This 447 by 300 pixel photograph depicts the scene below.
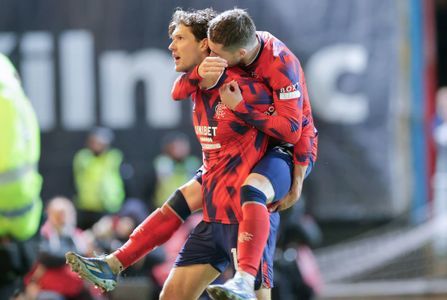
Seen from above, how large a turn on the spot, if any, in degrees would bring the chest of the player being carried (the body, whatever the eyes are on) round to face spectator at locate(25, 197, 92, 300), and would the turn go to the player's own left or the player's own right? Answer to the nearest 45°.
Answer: approximately 90° to the player's own right

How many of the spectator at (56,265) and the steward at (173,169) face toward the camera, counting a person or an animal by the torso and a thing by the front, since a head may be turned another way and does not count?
2

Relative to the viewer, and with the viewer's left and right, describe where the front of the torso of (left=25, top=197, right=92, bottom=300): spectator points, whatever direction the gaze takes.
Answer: facing the viewer

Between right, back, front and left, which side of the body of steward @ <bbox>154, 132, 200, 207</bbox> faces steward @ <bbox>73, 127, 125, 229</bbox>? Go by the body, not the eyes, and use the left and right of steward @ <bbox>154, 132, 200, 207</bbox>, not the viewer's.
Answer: right

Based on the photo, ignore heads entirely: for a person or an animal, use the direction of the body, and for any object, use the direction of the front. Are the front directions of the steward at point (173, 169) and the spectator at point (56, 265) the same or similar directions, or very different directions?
same or similar directions

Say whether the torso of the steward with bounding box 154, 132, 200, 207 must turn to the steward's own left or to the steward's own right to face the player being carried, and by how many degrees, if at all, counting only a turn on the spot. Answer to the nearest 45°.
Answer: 0° — they already face them

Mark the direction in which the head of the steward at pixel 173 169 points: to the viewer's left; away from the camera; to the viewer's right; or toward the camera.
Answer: toward the camera

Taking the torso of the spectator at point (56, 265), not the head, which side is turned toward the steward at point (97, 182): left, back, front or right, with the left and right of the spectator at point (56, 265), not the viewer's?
back

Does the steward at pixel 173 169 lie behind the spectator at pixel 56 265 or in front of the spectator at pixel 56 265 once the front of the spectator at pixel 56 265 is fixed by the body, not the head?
behind
